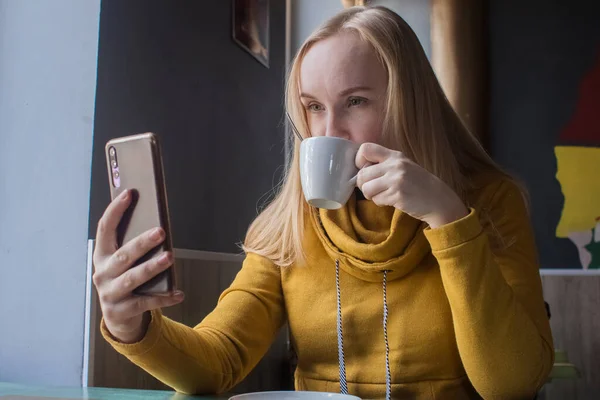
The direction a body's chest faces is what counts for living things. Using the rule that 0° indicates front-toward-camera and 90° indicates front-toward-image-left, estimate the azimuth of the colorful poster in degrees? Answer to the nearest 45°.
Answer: approximately 0°

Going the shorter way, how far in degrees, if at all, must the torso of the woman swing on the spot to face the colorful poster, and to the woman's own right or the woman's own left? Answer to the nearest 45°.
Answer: approximately 180°

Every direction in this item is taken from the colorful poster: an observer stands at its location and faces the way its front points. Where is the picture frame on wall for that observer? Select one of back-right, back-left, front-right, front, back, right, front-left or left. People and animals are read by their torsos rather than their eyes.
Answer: front-right

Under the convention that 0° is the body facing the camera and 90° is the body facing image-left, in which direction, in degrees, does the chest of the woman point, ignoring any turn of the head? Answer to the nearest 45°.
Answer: approximately 45°

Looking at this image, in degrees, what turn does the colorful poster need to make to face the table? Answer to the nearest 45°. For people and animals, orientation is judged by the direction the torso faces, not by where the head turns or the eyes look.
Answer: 0° — it already faces it
